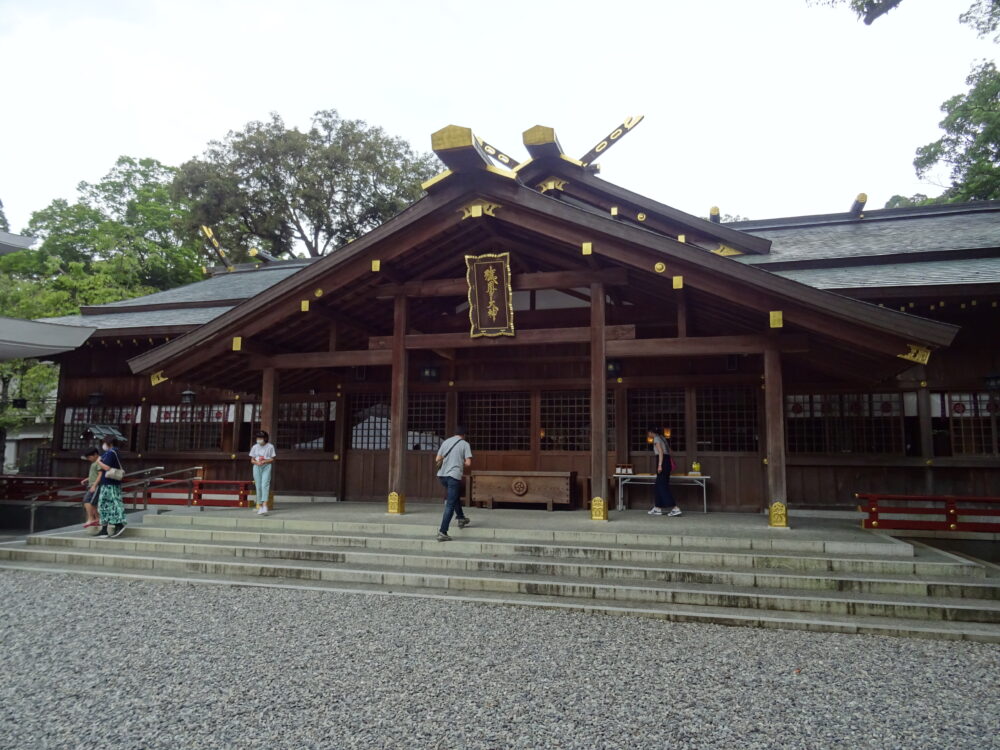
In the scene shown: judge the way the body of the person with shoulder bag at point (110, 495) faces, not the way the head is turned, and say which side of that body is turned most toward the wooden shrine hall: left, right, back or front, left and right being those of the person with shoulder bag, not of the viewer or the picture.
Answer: back

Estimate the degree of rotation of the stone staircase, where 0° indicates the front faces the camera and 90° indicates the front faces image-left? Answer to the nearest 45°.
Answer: approximately 0°

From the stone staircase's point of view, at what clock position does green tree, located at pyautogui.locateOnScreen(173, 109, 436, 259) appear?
The green tree is roughly at 5 o'clock from the stone staircase.

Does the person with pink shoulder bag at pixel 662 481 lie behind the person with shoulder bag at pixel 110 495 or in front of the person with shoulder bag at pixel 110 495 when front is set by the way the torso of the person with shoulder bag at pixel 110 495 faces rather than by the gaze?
behind

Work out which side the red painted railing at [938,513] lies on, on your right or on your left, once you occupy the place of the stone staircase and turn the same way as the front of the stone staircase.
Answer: on your left

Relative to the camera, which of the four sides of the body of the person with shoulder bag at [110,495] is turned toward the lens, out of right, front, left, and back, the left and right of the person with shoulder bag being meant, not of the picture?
left

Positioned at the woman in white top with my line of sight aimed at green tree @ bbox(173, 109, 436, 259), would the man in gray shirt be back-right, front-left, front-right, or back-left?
back-right

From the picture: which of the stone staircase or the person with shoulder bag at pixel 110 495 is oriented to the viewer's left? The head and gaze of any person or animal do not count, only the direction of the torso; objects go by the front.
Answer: the person with shoulder bag

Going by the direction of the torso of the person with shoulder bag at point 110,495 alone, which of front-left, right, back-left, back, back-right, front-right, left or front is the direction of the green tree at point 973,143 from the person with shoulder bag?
back

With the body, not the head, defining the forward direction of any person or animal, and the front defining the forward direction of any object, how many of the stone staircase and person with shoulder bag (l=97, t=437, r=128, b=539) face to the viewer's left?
1
